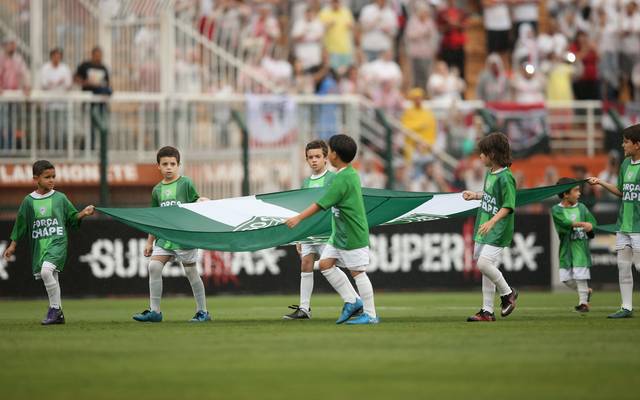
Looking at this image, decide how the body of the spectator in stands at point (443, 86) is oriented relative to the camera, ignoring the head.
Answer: toward the camera

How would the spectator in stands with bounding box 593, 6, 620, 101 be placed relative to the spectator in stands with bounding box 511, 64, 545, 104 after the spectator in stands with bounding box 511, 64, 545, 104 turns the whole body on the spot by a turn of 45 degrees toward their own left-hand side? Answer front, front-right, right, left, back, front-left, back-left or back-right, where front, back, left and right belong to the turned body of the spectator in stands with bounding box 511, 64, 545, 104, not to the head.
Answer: left

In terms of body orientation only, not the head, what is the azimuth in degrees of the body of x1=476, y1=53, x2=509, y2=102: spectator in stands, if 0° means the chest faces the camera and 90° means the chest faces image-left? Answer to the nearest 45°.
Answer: approximately 0°

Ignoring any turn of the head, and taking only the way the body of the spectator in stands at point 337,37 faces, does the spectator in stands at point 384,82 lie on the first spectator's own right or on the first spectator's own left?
on the first spectator's own left

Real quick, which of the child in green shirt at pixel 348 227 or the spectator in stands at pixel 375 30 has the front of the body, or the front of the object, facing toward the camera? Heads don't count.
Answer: the spectator in stands

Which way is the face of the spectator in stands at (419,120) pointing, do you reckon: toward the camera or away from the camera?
toward the camera

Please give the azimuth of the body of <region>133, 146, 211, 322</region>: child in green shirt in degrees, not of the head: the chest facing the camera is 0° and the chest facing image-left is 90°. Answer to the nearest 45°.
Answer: approximately 45°

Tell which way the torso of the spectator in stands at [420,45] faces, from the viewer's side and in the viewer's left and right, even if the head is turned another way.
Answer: facing the viewer

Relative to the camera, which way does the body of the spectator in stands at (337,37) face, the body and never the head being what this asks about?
toward the camera

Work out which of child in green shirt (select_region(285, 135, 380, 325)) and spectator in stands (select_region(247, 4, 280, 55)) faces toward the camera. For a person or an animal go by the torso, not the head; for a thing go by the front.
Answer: the spectator in stands

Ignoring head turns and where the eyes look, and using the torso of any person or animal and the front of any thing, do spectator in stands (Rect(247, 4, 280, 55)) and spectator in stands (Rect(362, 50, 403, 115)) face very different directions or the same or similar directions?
same or similar directions
